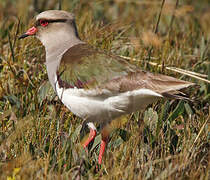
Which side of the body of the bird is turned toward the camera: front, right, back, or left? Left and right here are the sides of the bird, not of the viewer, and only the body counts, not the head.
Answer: left

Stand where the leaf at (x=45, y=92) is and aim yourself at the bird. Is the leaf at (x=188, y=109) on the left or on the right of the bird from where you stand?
left

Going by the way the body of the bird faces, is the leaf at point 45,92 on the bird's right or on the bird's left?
on the bird's right

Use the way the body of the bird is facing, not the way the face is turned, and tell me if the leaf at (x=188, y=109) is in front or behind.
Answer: behind

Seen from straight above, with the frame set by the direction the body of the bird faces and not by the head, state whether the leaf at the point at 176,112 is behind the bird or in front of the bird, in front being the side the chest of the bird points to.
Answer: behind
